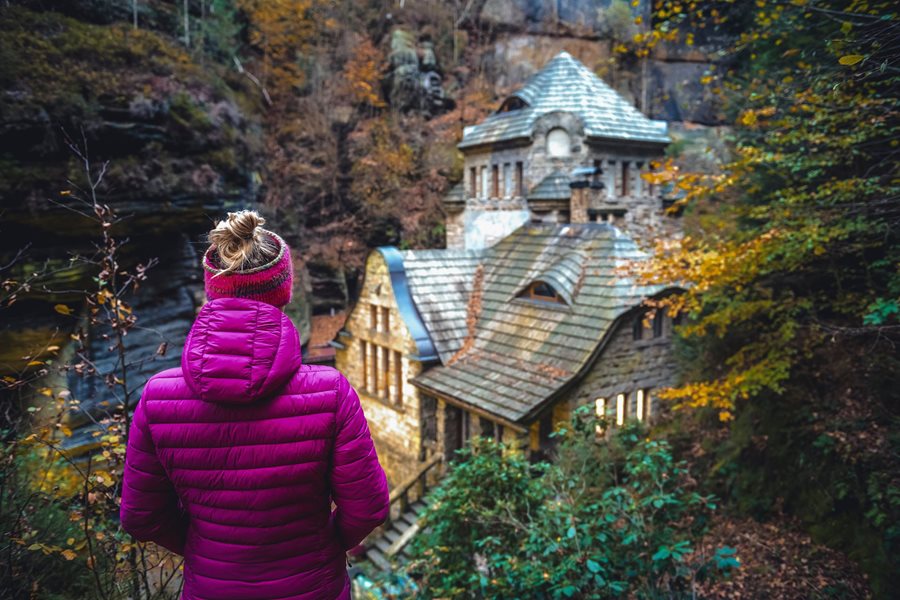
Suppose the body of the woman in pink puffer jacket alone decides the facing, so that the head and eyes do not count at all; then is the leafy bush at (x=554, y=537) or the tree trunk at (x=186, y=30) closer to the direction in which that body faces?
the tree trunk

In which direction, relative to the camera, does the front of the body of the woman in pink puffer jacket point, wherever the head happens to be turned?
away from the camera

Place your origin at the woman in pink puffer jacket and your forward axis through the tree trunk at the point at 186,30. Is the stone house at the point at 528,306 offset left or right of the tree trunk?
right

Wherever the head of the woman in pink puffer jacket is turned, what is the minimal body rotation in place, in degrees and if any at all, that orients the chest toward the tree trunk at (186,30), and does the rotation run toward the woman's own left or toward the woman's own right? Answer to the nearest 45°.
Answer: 0° — they already face it

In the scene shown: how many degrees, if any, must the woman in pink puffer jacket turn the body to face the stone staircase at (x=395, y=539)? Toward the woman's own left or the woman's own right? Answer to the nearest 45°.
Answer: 0° — they already face it

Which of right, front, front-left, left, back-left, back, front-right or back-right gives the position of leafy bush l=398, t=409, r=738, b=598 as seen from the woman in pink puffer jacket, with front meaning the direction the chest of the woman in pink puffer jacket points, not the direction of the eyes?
front-right

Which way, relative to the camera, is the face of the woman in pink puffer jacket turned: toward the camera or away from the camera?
away from the camera

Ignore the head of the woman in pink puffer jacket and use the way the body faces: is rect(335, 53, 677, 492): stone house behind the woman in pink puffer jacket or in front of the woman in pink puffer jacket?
in front
